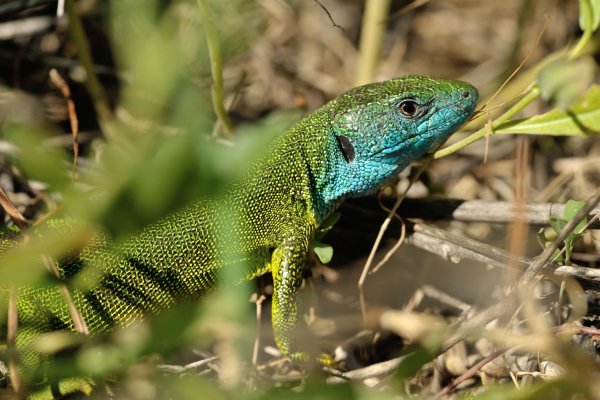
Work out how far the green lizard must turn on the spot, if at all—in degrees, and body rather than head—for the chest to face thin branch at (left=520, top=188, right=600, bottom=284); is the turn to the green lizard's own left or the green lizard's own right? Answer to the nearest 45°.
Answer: approximately 45° to the green lizard's own right

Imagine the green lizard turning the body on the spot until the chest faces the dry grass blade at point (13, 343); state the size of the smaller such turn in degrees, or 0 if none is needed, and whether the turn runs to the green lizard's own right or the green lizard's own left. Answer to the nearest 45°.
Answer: approximately 135° to the green lizard's own right

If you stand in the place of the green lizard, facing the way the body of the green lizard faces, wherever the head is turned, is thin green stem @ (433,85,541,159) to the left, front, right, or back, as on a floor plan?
front

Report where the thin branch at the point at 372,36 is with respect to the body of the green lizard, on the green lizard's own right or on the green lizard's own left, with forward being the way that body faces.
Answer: on the green lizard's own left

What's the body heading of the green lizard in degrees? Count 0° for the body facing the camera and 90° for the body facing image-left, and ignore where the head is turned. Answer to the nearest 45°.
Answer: approximately 270°

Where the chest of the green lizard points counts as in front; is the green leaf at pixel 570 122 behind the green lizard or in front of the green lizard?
in front

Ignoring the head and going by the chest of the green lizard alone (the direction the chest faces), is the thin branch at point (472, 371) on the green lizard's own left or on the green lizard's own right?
on the green lizard's own right

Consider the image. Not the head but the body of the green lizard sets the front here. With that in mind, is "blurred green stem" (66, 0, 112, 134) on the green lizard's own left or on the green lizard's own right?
on the green lizard's own left

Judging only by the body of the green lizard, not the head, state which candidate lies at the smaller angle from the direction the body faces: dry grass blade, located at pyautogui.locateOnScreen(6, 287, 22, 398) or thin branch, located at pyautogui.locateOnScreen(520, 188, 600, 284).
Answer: the thin branch
